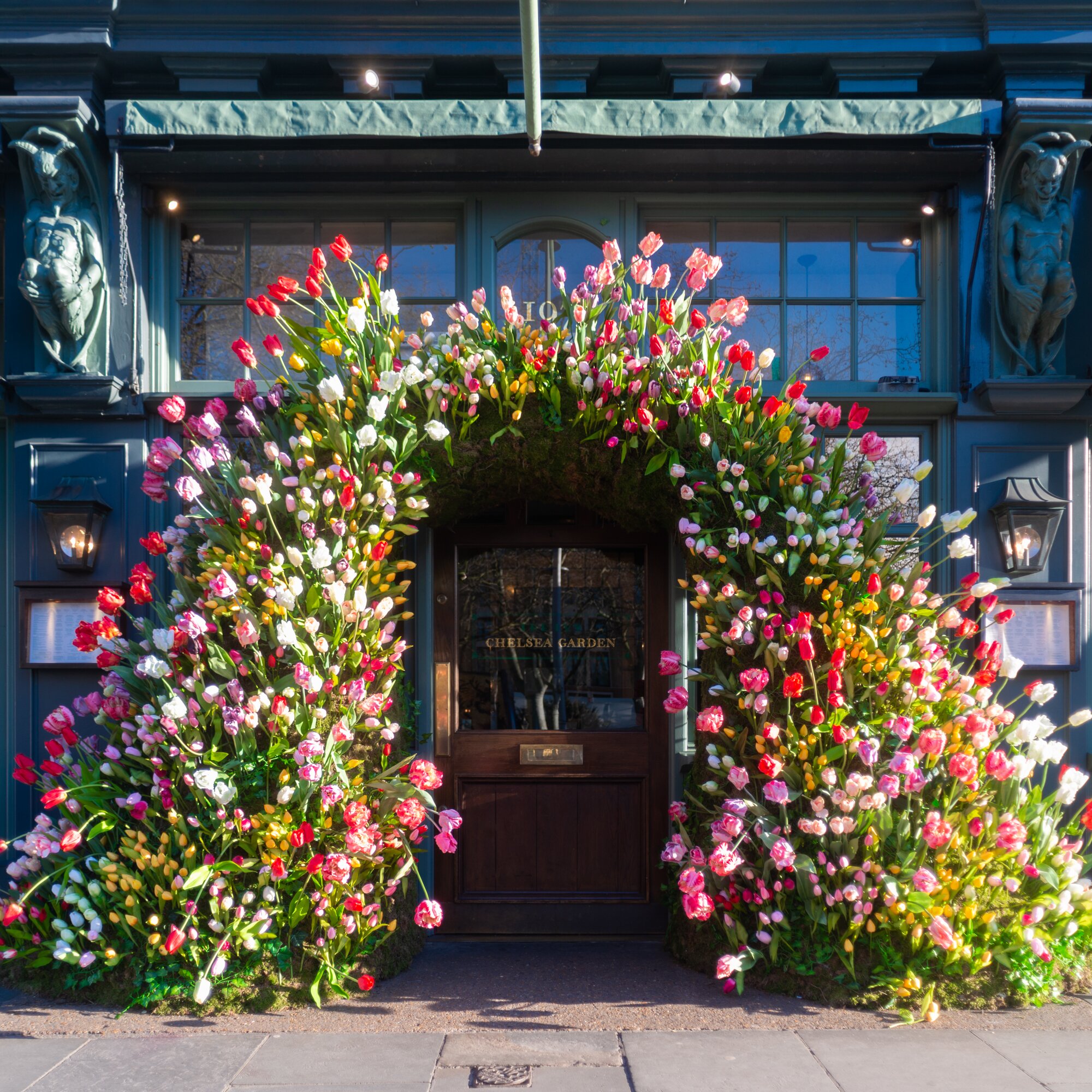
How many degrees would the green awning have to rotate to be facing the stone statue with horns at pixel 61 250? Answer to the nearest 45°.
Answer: approximately 90° to its right

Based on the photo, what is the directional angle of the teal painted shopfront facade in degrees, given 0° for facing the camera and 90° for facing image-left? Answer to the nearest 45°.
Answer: approximately 0°

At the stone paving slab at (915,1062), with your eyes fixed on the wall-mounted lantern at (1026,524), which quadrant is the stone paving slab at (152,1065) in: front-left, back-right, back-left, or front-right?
back-left

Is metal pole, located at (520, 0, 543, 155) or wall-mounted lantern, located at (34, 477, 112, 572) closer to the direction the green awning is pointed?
the metal pole

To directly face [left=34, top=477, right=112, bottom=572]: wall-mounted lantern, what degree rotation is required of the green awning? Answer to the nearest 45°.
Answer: approximately 90° to its right

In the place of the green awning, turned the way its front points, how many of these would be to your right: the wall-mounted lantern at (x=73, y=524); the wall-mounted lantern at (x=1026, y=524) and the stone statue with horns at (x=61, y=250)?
2
